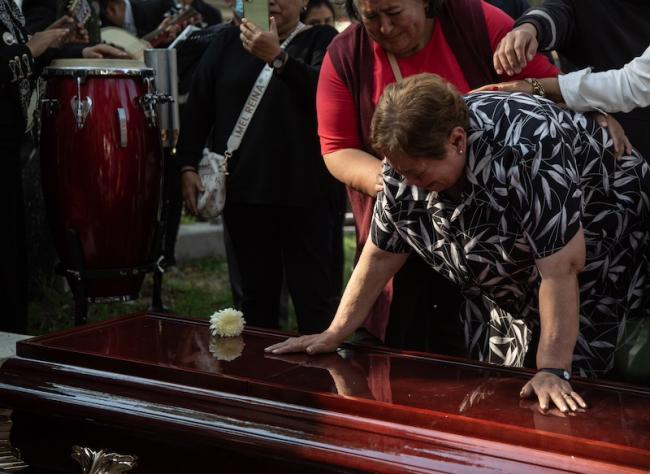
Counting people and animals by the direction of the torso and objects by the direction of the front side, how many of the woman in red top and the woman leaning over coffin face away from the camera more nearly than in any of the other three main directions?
0

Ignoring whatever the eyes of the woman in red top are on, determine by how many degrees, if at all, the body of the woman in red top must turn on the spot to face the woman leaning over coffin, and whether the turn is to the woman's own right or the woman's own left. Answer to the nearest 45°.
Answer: approximately 45° to the woman's own left

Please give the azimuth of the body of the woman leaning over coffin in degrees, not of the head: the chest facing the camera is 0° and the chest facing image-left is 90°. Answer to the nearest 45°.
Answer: approximately 45°

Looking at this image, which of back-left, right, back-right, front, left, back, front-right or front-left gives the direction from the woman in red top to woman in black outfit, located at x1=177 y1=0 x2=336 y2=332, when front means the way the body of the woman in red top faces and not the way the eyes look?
back-right

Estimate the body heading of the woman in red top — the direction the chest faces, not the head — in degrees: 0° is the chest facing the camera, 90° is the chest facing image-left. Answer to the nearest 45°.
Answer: approximately 0°

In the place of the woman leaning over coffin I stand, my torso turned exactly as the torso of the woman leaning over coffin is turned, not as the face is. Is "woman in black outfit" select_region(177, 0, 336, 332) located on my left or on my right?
on my right

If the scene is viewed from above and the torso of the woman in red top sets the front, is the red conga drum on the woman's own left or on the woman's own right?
on the woman's own right

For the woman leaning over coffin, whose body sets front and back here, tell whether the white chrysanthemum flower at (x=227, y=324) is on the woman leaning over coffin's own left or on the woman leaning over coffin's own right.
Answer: on the woman leaning over coffin's own right

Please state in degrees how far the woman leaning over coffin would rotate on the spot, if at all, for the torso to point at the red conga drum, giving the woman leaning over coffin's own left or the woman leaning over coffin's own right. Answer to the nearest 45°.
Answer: approximately 90° to the woman leaning over coffin's own right

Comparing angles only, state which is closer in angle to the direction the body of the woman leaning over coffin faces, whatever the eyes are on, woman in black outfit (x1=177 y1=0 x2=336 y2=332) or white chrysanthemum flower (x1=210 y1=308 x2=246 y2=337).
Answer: the white chrysanthemum flower
